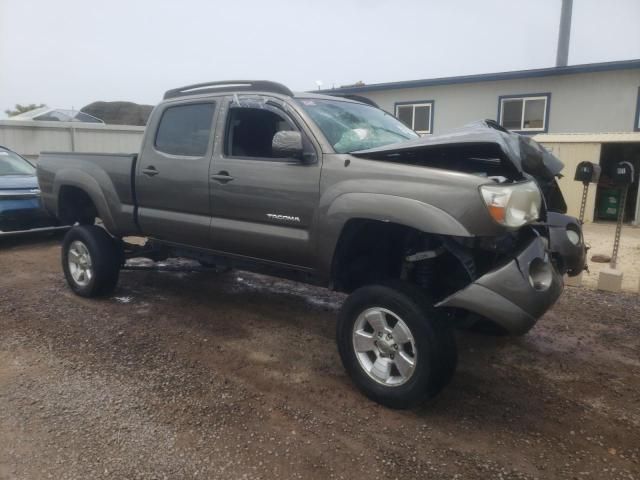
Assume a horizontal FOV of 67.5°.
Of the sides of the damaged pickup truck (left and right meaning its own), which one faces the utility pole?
left

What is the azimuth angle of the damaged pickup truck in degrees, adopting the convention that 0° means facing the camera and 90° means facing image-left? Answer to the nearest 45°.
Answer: approximately 315°

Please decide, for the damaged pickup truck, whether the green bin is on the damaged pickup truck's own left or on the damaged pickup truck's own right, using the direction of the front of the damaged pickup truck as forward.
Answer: on the damaged pickup truck's own left

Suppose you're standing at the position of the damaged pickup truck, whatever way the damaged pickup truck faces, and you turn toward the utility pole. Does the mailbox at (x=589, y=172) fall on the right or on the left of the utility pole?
right

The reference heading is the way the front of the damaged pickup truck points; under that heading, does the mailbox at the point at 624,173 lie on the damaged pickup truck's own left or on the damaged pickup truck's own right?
on the damaged pickup truck's own left

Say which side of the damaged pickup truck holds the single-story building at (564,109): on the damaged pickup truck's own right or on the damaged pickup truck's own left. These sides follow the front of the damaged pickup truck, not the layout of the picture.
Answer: on the damaged pickup truck's own left

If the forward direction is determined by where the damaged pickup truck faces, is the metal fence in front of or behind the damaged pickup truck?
behind

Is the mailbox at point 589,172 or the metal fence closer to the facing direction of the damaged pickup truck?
the mailbox
